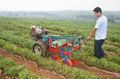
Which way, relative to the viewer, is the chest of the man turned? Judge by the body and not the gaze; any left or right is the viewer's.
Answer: facing to the left of the viewer

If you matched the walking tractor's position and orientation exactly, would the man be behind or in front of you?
behind

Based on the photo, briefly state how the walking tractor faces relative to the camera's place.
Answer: facing away from the viewer and to the left of the viewer

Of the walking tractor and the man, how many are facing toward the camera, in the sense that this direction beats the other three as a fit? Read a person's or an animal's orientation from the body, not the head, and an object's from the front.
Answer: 0

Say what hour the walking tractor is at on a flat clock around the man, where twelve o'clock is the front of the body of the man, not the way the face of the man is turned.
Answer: The walking tractor is roughly at 12 o'clock from the man.
